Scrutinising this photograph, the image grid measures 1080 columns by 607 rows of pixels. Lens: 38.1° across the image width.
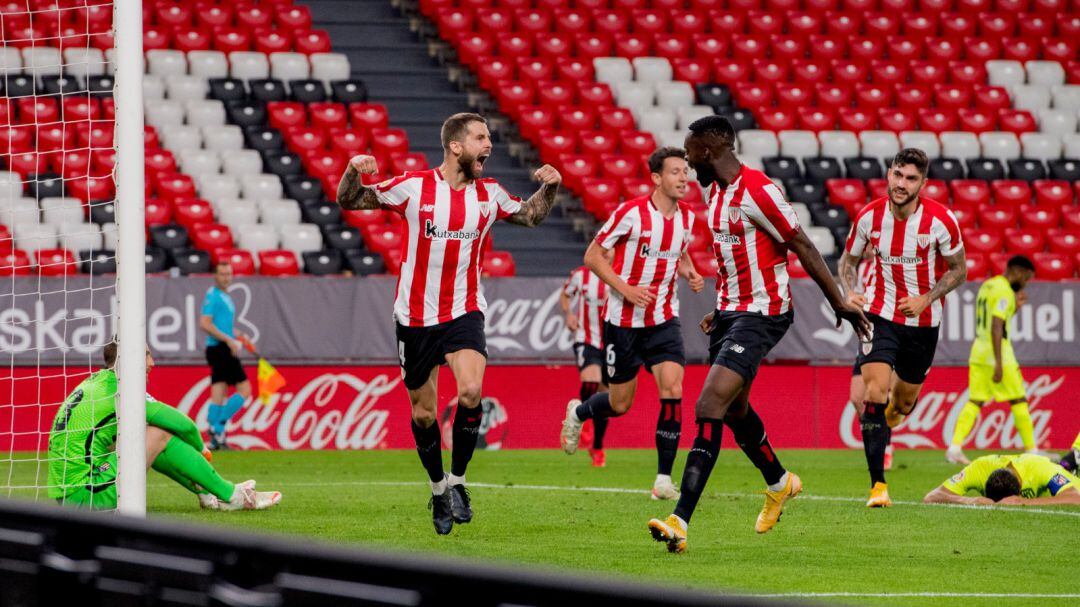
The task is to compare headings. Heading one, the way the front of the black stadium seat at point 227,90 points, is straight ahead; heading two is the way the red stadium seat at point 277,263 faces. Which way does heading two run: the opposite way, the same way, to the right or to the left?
the same way

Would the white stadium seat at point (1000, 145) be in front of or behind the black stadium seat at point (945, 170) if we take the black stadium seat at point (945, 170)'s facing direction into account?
behind

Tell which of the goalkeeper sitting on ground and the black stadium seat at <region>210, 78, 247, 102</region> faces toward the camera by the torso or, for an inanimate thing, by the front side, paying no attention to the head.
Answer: the black stadium seat

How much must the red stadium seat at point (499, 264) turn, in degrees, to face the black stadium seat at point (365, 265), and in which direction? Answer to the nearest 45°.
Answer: approximately 90° to its right

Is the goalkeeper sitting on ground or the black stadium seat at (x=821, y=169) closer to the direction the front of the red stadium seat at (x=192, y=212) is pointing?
the goalkeeper sitting on ground

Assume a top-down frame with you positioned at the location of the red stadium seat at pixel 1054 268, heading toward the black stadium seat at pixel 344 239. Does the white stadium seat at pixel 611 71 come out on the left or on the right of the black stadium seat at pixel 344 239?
right

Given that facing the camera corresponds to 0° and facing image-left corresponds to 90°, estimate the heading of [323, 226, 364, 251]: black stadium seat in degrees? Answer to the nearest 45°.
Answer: approximately 0°

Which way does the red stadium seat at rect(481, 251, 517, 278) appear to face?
toward the camera

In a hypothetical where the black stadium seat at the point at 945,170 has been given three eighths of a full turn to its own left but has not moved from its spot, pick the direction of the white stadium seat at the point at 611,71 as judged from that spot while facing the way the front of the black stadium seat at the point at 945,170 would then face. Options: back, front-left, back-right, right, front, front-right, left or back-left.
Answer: back-left

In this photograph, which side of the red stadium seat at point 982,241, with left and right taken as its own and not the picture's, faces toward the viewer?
front

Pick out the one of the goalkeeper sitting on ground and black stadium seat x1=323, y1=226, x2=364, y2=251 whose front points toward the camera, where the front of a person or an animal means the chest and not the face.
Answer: the black stadium seat

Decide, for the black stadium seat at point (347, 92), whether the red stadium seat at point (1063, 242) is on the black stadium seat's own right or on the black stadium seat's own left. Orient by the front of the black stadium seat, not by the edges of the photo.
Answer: on the black stadium seat's own left

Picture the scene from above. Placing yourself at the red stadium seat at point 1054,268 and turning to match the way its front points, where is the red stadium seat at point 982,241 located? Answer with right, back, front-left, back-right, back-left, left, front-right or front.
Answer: right

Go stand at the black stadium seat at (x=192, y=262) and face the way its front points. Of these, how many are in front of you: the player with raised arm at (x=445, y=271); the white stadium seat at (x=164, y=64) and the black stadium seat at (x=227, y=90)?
1

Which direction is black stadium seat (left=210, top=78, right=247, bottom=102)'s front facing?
toward the camera

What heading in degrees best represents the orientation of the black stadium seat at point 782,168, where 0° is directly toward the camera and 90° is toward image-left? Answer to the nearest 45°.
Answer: approximately 0°

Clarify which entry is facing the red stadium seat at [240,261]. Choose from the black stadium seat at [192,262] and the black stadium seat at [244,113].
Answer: the black stadium seat at [244,113]

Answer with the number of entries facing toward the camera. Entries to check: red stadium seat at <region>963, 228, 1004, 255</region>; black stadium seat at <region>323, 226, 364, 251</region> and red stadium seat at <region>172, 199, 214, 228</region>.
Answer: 3
